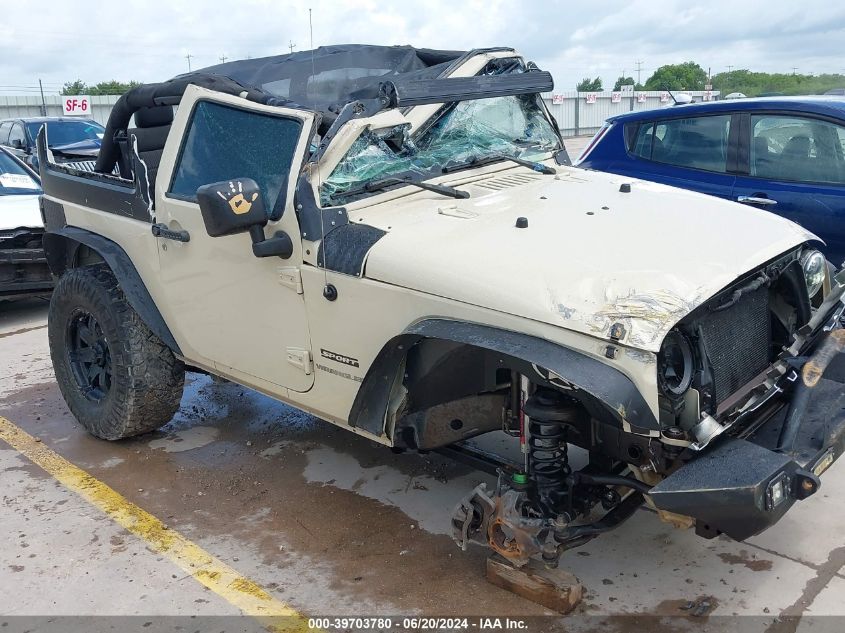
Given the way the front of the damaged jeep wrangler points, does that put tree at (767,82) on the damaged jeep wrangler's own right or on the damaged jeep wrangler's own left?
on the damaged jeep wrangler's own left

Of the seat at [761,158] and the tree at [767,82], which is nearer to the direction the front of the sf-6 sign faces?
the seat

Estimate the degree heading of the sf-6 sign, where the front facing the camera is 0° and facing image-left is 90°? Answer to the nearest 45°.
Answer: approximately 0°

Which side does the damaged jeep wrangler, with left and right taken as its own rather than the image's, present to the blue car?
left

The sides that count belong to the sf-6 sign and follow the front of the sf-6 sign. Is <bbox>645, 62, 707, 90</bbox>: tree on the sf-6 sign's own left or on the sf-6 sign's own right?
on the sf-6 sign's own left

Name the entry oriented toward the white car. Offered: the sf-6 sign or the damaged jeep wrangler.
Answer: the sf-6 sign

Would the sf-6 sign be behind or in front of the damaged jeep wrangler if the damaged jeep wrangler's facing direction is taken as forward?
behind

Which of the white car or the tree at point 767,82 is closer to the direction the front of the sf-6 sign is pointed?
the white car
